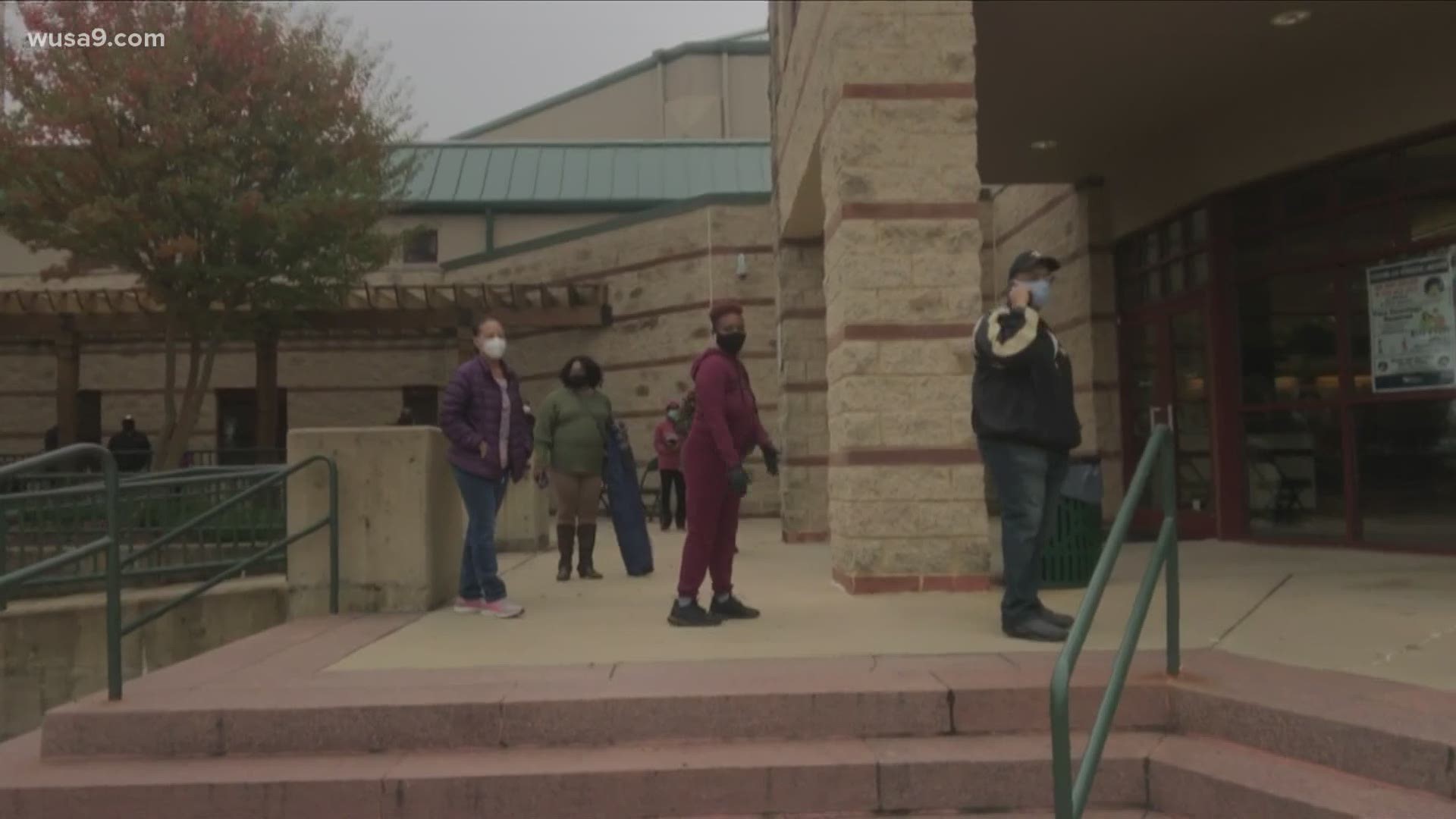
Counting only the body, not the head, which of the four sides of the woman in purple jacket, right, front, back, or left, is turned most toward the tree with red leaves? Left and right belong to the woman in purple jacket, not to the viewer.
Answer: back

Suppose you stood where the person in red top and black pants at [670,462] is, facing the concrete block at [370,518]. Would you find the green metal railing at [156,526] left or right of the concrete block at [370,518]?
right

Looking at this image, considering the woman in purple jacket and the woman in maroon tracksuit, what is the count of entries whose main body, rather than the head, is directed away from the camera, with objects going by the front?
0

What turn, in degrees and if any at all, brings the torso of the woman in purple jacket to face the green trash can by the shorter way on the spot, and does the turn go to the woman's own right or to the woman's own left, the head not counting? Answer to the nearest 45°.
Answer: approximately 45° to the woman's own left

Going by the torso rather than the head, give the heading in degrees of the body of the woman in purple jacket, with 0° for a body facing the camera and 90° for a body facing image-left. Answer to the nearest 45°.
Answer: approximately 315°

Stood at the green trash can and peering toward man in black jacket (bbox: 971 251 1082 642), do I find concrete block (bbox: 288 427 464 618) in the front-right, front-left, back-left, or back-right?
front-right

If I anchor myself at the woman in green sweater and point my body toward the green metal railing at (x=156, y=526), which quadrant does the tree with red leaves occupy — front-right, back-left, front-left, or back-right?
front-right

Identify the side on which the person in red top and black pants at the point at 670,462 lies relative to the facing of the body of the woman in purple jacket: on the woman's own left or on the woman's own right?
on the woman's own left
